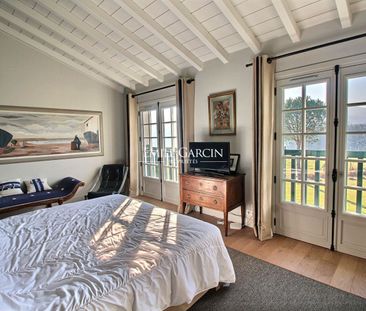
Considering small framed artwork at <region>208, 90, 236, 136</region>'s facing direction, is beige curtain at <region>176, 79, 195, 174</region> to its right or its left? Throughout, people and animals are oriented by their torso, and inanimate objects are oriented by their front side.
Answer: on its right

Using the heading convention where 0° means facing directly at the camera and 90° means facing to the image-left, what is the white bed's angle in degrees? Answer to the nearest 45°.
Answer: approximately 225°

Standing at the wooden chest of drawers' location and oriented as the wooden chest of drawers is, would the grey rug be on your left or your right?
on your left

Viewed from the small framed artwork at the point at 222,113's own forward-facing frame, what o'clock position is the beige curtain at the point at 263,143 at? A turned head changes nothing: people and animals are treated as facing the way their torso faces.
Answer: The beige curtain is roughly at 9 o'clock from the small framed artwork.

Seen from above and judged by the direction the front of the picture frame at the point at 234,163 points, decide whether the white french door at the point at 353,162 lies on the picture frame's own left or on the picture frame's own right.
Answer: on the picture frame's own left
